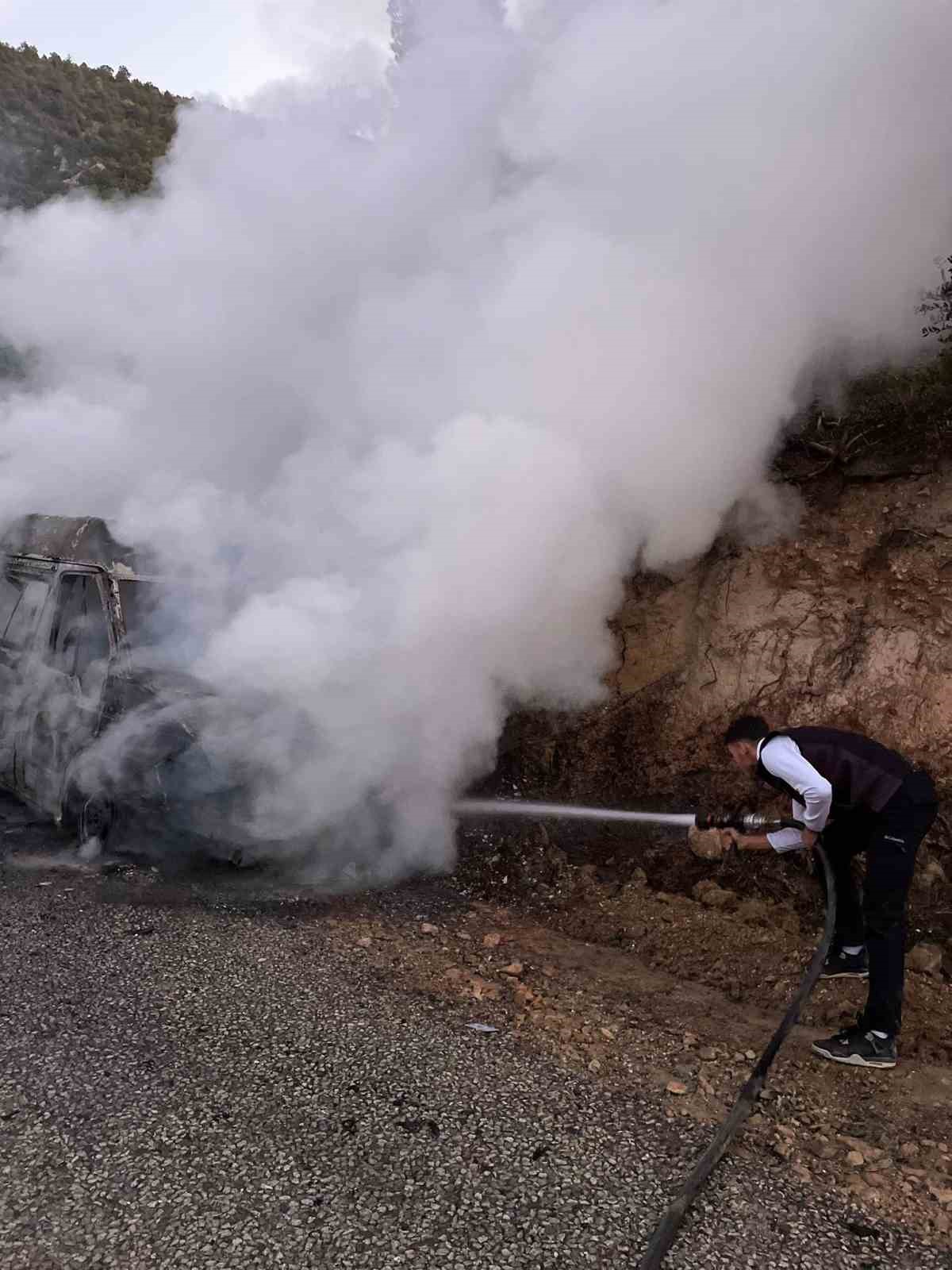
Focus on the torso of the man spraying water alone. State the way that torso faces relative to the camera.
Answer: to the viewer's left

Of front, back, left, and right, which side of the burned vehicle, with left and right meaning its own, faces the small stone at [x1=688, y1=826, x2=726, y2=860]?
front

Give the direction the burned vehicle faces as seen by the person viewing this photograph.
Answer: facing the viewer and to the right of the viewer

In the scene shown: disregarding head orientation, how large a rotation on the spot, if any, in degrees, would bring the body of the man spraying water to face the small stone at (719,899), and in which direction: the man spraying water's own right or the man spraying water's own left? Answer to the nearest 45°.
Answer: approximately 45° to the man spraying water's own right

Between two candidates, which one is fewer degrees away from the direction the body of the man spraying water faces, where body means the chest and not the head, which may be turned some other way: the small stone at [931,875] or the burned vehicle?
the burned vehicle

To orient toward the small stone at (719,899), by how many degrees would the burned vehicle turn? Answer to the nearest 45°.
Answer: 0° — it already faces it

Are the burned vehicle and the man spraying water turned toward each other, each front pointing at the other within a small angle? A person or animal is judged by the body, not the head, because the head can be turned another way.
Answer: yes

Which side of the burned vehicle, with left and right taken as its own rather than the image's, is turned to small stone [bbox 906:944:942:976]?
front

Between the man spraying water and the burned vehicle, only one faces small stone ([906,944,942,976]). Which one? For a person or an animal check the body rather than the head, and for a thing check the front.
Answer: the burned vehicle

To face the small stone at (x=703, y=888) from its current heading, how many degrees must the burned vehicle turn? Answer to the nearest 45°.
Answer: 0° — it already faces it

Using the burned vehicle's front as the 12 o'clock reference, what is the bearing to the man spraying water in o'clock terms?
The man spraying water is roughly at 12 o'clock from the burned vehicle.

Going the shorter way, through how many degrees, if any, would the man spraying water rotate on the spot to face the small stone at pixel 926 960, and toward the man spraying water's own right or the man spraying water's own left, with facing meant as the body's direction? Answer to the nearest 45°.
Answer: approximately 135° to the man spraying water's own right

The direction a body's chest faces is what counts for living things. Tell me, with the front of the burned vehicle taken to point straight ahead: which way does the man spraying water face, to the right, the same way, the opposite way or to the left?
the opposite way

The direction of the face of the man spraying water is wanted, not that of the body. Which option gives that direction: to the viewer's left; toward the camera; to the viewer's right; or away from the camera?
to the viewer's left

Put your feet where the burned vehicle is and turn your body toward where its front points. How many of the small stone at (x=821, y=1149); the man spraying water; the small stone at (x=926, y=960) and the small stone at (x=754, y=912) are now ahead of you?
4

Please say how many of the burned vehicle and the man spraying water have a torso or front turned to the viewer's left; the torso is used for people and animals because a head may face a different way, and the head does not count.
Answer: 1
